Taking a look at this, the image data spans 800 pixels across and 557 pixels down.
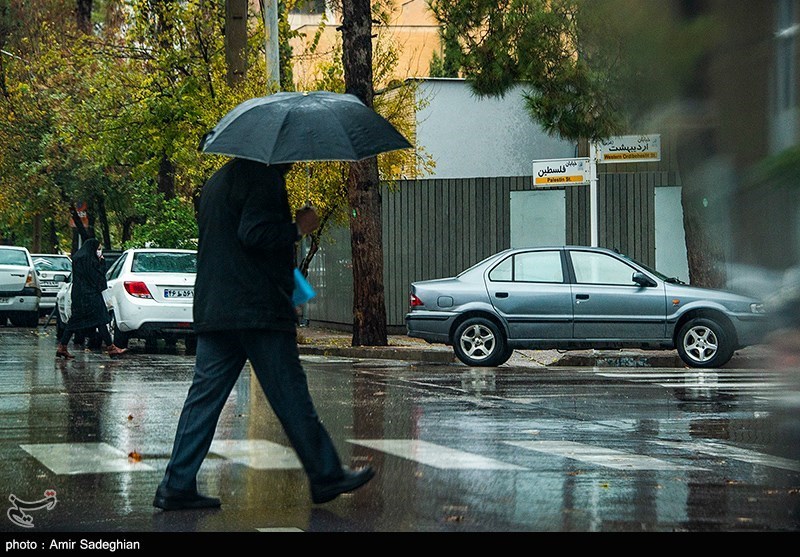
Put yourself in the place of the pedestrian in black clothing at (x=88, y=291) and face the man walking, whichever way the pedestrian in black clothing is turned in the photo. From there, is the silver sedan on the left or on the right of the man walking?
left

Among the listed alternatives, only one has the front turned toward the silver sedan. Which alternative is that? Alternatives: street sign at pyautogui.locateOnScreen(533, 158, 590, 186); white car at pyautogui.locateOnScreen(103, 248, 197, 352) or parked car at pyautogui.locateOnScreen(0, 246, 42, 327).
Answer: the street sign

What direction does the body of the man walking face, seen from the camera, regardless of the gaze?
to the viewer's right

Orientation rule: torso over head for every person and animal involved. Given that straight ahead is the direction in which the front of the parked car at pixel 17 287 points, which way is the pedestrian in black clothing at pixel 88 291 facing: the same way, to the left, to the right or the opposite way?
to the right

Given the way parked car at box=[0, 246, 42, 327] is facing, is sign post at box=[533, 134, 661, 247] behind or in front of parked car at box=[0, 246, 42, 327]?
behind

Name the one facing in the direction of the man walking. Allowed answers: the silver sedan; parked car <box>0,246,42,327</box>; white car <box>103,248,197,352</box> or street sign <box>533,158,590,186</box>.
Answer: the street sign

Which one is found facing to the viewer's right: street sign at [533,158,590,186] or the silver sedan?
the silver sedan

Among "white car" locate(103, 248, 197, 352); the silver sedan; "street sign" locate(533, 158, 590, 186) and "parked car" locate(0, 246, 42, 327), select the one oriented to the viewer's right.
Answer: the silver sedan

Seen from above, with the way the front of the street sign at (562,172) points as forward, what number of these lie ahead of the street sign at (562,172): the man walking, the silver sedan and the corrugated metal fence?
2

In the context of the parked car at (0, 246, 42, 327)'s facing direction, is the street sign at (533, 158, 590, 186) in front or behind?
behind

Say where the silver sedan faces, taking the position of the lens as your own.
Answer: facing to the right of the viewer

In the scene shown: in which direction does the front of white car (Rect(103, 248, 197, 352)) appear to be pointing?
away from the camera
